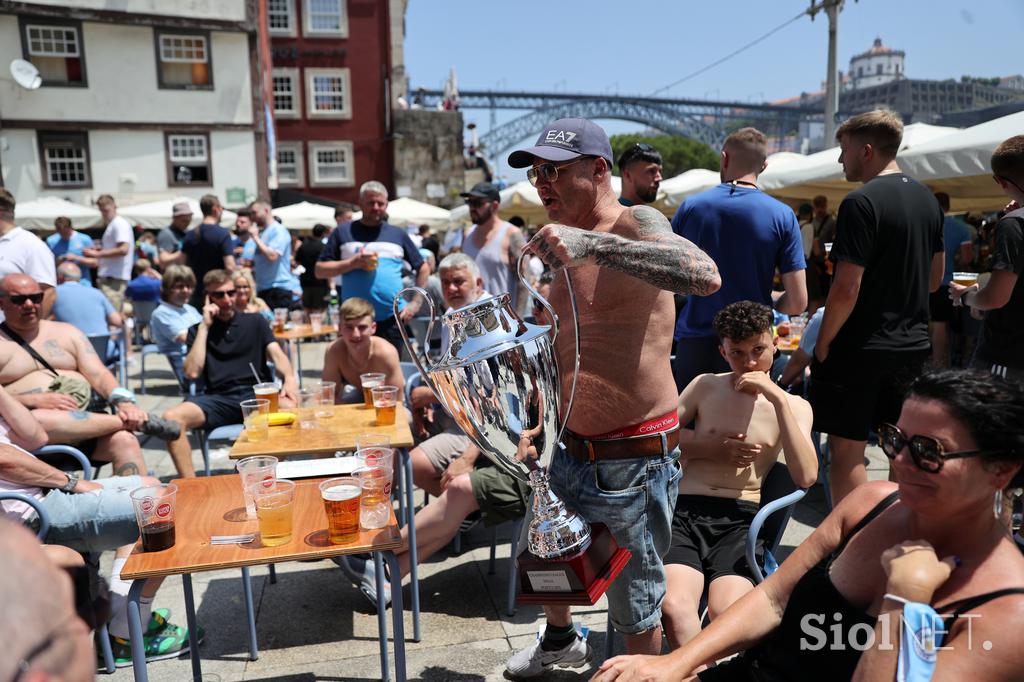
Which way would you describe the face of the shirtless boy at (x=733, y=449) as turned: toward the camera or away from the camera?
toward the camera

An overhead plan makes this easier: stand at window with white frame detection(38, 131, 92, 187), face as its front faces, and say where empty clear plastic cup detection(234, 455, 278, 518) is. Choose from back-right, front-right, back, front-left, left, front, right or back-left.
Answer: front

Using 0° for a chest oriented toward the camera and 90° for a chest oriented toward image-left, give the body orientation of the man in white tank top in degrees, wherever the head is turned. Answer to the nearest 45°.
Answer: approximately 45°

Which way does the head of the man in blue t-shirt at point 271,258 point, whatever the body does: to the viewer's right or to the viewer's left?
to the viewer's left

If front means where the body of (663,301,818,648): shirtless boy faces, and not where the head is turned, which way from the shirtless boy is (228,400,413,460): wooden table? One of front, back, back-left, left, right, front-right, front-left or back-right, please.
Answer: right

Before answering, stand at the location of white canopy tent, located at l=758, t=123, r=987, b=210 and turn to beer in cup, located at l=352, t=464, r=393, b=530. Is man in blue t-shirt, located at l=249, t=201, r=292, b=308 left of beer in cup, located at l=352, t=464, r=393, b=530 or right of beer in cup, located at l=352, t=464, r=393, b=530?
right

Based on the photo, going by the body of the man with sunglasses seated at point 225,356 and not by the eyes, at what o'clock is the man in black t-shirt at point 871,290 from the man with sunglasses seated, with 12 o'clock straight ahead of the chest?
The man in black t-shirt is roughly at 9 o'clock from the man with sunglasses seated.

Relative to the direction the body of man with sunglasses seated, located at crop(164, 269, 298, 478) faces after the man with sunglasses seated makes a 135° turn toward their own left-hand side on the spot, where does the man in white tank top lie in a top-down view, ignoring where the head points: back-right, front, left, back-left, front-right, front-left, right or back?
front

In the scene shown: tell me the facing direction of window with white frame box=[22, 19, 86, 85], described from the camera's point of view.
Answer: facing the viewer

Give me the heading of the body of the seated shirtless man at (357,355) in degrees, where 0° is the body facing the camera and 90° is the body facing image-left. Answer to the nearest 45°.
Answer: approximately 0°

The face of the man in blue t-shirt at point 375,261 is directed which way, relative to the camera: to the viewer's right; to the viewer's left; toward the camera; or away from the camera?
toward the camera

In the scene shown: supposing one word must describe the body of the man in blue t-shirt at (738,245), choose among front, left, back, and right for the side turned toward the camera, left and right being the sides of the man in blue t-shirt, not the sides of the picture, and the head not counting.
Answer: back

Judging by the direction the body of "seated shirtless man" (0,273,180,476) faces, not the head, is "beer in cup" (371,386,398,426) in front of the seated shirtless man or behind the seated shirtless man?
in front

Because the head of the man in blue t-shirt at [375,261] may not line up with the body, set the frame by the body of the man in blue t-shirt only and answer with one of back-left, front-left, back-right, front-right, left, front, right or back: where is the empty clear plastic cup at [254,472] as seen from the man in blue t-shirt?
front

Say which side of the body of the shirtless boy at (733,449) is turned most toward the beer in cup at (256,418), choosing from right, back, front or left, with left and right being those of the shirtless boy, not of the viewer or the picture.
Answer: right

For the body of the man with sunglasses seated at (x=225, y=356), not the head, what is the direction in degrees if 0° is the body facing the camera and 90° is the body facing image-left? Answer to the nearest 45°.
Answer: approximately 45°

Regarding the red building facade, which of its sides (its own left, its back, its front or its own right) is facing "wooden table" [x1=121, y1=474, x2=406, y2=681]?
front
